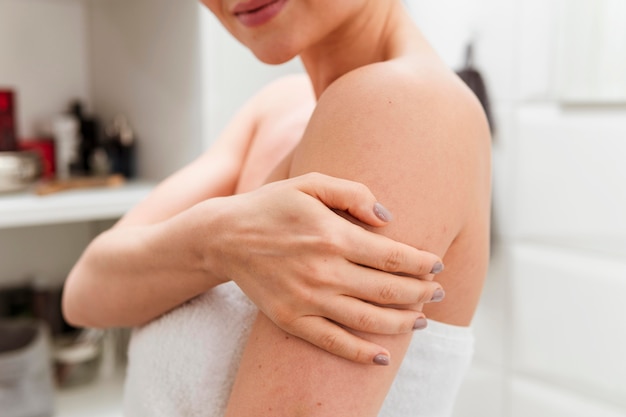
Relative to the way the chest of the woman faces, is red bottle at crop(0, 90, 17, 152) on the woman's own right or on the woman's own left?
on the woman's own right

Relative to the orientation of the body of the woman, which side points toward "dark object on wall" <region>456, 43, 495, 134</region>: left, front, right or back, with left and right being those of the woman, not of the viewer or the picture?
back

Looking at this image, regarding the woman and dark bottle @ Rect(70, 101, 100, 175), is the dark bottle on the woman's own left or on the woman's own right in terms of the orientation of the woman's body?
on the woman's own right

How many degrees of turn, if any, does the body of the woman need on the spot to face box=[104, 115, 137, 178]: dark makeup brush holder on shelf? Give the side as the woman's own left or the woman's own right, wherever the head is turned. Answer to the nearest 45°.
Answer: approximately 90° to the woman's own right

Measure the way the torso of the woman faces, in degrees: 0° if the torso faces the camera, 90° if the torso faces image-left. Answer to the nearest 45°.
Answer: approximately 45°

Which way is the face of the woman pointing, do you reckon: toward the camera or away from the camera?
toward the camera

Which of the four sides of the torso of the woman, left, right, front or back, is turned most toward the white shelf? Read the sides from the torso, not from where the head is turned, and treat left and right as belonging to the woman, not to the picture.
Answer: right
